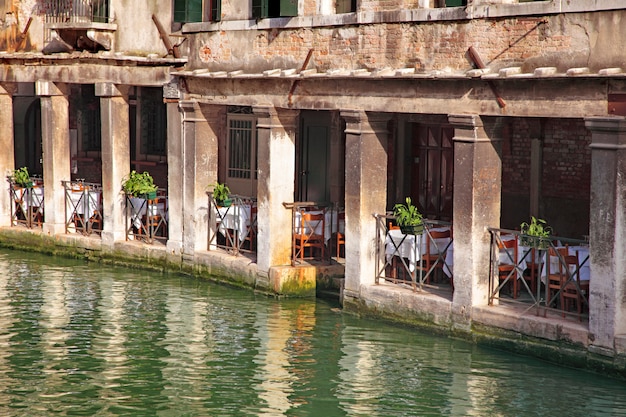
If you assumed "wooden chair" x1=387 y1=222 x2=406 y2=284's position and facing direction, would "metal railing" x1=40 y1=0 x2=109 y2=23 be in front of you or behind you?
behind

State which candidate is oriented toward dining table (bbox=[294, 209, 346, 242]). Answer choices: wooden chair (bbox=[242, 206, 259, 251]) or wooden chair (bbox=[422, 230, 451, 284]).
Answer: wooden chair (bbox=[422, 230, 451, 284])

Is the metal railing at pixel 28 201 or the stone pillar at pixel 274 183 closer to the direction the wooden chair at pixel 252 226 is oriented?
the metal railing

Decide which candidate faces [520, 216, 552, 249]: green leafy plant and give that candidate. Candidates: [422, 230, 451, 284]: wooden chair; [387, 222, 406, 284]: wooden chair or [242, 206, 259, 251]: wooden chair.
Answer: [387, 222, 406, 284]: wooden chair

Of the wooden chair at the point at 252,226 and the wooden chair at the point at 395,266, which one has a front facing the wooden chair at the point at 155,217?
the wooden chair at the point at 252,226

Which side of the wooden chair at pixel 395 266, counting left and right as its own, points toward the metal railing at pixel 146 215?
back

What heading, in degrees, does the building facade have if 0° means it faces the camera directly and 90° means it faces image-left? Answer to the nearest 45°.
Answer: approximately 45°

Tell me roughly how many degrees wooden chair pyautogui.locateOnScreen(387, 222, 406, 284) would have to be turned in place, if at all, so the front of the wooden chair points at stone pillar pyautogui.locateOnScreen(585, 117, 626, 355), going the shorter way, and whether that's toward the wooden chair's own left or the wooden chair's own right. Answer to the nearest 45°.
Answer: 0° — it already faces it

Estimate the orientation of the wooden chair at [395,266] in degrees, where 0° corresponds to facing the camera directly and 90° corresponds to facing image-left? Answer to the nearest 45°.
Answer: approximately 315°

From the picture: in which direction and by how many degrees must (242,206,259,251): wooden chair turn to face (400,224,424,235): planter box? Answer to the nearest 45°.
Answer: approximately 180°

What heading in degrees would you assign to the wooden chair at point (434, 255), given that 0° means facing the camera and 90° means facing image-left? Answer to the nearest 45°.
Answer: approximately 135°

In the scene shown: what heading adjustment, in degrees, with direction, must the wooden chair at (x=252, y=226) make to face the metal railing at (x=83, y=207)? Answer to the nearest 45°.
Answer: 0° — it already faces it

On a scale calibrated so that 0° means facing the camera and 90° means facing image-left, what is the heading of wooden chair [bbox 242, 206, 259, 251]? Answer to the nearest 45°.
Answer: approximately 135°
